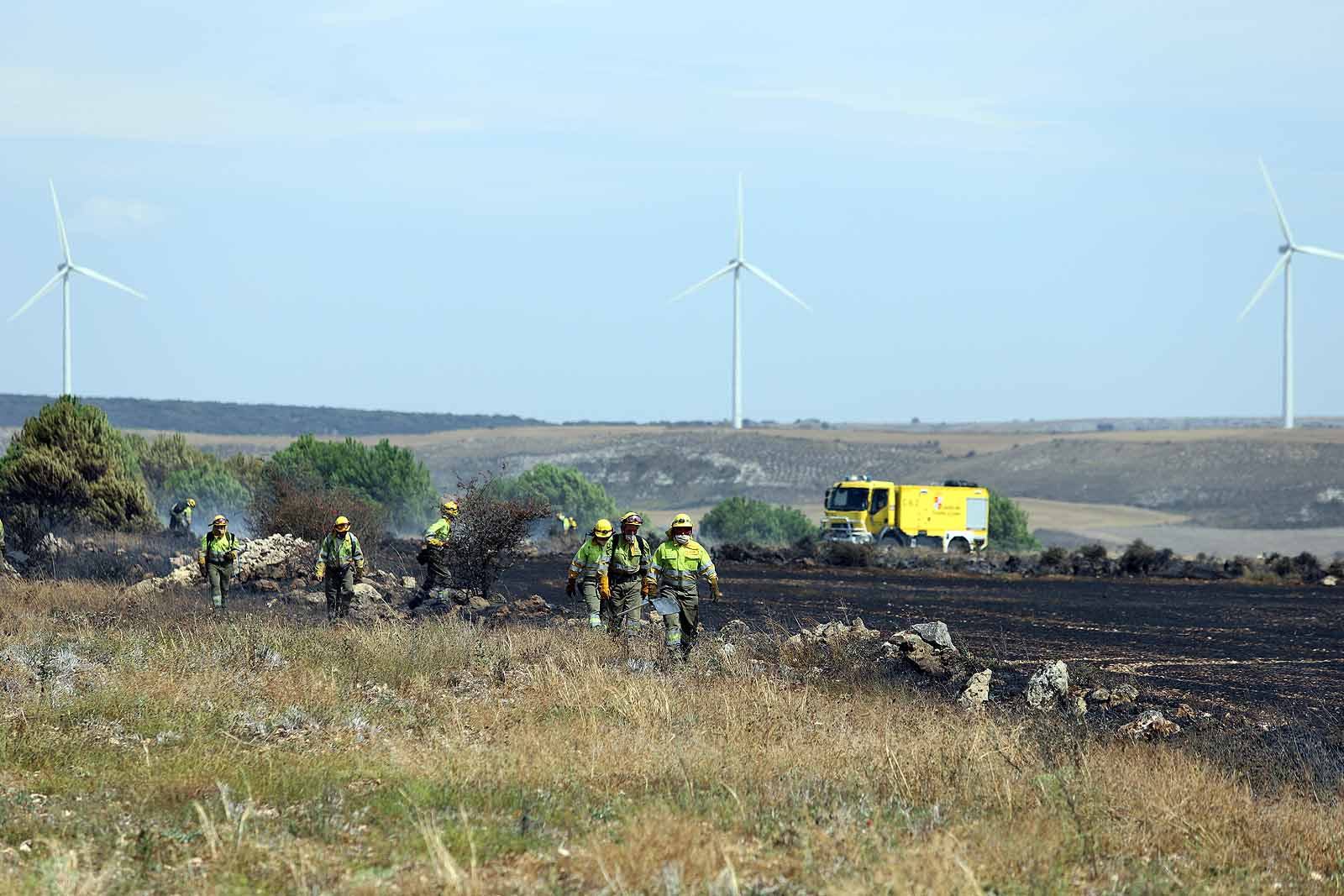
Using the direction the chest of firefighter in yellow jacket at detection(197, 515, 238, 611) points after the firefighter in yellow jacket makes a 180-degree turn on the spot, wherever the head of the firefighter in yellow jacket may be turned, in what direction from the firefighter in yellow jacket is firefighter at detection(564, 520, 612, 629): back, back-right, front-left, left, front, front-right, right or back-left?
back-right

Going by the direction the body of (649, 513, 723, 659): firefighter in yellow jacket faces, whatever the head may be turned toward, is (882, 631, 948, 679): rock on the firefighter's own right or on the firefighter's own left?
on the firefighter's own left

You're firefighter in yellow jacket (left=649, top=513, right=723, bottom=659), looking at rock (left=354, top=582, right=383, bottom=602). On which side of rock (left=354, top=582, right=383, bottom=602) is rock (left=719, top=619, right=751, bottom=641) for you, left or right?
right

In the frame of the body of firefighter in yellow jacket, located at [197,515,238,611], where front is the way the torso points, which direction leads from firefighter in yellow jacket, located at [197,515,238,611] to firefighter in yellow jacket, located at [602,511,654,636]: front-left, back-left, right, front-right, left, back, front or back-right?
front-left

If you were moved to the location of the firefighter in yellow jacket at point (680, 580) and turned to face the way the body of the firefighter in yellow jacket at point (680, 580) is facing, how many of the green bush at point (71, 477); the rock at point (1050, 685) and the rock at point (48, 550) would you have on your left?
1

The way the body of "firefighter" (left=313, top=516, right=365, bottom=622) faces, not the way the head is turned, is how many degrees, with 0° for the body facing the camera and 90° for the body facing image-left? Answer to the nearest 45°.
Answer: approximately 0°
